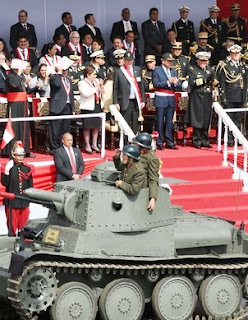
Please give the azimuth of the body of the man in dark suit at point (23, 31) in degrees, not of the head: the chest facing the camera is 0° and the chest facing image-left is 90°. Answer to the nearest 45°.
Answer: approximately 0°

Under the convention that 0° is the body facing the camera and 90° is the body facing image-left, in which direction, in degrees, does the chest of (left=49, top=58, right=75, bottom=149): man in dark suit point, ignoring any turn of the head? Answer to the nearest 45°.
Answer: approximately 315°

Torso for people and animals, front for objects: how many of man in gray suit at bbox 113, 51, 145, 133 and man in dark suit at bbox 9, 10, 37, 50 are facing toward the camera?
2

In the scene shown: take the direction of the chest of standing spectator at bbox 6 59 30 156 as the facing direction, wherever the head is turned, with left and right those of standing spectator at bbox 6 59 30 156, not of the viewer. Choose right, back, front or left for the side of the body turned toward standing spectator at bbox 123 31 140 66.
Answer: left

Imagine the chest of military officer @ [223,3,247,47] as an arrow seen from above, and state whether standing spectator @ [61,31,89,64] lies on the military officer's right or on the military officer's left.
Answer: on the military officer's right
